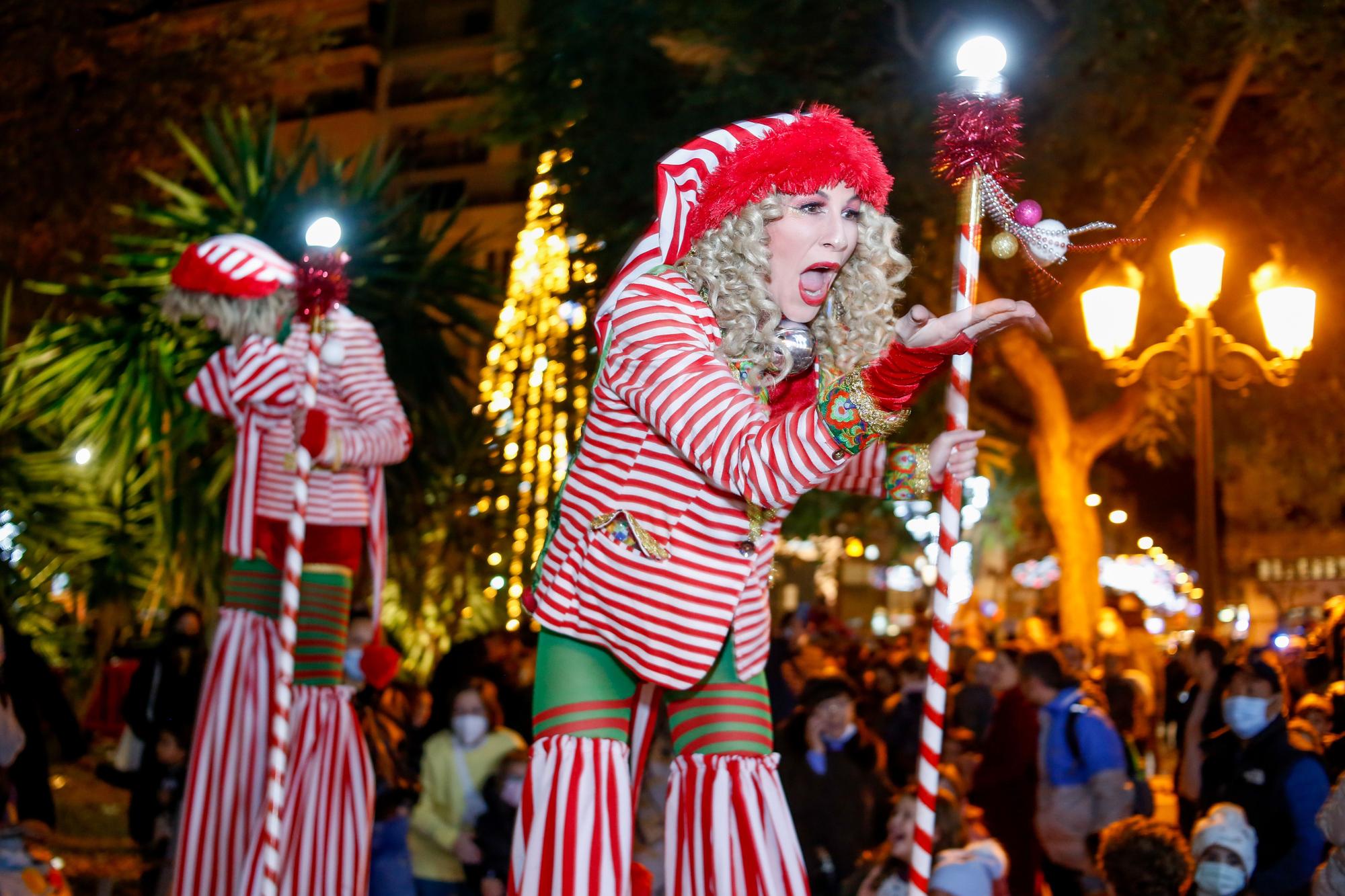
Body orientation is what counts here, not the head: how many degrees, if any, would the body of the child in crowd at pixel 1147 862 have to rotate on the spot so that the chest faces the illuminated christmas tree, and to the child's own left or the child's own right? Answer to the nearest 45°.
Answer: approximately 45° to the child's own left

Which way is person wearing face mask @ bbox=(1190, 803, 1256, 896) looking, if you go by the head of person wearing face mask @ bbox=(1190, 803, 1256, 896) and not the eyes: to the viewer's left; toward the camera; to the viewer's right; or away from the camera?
toward the camera

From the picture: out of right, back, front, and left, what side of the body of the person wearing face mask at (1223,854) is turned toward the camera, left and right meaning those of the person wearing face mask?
front

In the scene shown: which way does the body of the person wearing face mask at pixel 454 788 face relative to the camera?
toward the camera

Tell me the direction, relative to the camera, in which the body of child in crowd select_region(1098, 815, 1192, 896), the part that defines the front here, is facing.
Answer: away from the camera

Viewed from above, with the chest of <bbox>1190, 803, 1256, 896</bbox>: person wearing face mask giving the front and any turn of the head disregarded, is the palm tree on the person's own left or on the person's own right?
on the person's own right

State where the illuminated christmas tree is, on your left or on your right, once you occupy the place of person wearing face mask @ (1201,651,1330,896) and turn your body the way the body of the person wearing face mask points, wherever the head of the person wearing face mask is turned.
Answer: on your right

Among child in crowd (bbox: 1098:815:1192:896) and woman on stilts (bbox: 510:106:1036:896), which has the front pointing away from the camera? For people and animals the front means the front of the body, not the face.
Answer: the child in crowd

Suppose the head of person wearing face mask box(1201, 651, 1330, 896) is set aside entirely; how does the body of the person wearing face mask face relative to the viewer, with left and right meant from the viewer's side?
facing the viewer and to the left of the viewer

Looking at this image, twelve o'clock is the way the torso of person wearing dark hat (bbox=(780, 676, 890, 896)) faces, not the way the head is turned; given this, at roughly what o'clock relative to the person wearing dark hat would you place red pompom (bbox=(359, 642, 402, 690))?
The red pompom is roughly at 3 o'clock from the person wearing dark hat.

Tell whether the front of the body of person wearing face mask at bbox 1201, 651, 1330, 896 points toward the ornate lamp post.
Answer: no

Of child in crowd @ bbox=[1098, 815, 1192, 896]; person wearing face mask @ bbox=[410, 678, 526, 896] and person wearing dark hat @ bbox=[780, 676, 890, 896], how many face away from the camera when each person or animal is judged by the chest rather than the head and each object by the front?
1

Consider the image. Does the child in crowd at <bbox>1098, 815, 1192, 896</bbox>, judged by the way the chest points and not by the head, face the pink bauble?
no

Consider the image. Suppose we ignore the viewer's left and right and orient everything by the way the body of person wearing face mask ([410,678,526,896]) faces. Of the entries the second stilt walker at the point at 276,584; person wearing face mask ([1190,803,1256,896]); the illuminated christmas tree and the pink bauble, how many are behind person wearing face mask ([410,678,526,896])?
1

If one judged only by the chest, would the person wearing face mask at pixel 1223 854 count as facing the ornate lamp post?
no

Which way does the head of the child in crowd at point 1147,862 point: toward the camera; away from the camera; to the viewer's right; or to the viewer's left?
away from the camera

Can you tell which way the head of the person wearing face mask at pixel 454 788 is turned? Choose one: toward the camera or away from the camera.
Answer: toward the camera

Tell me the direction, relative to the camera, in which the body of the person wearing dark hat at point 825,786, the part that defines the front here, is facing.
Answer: toward the camera

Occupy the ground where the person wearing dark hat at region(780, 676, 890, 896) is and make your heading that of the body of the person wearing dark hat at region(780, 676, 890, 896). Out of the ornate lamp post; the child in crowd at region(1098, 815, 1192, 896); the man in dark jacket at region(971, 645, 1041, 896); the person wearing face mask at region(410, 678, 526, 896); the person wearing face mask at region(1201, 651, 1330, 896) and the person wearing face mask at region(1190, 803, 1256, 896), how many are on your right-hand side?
1

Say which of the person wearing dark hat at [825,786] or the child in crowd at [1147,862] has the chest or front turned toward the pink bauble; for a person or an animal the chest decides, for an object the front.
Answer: the person wearing dark hat
